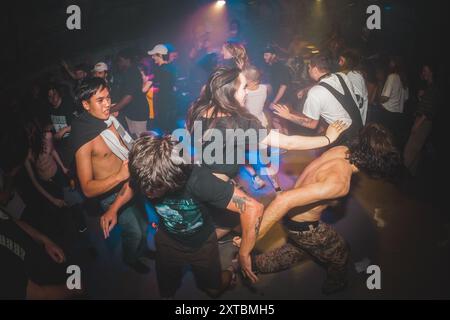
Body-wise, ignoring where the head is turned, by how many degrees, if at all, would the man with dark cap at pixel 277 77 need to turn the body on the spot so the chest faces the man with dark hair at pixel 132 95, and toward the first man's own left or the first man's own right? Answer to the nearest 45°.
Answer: approximately 45° to the first man's own right

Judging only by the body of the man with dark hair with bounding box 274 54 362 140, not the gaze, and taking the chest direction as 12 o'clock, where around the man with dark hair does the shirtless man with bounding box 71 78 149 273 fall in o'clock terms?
The shirtless man is roughly at 10 o'clock from the man with dark hair.

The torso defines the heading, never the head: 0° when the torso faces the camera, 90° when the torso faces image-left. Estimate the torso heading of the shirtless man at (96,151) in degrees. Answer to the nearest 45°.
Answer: approximately 315°

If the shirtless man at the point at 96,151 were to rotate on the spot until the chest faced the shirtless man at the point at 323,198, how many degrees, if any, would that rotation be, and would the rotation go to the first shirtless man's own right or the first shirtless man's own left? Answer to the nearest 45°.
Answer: approximately 45° to the first shirtless man's own left

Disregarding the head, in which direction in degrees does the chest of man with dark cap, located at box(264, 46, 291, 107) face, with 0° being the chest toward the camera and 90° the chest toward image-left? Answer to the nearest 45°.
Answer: approximately 45°

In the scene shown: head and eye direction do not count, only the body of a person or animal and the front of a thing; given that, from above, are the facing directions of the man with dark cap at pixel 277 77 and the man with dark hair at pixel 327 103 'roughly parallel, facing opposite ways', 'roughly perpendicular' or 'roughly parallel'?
roughly perpendicular

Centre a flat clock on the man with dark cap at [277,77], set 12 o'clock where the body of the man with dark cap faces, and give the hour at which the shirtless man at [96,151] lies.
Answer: The shirtless man is roughly at 1 o'clock from the man with dark cap.
